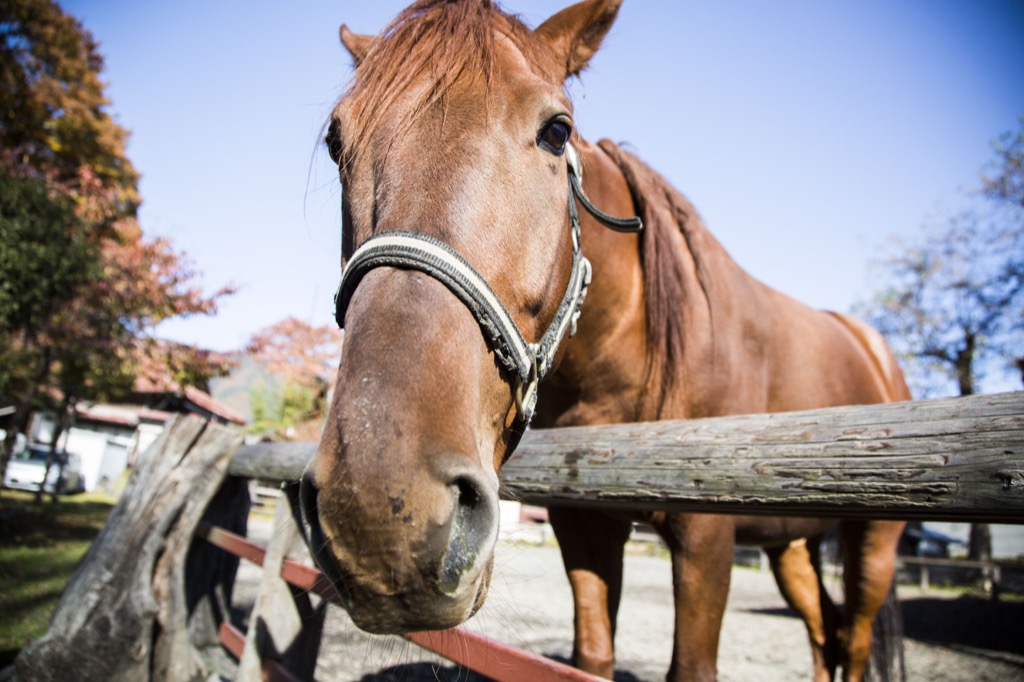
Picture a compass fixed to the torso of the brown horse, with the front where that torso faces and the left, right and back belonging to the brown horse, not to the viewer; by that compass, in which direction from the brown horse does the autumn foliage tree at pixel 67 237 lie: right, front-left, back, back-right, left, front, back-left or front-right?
right

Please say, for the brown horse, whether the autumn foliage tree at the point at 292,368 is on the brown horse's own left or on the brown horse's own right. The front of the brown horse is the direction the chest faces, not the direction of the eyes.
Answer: on the brown horse's own right

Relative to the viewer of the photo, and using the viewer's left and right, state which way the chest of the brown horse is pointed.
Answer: facing the viewer and to the left of the viewer
